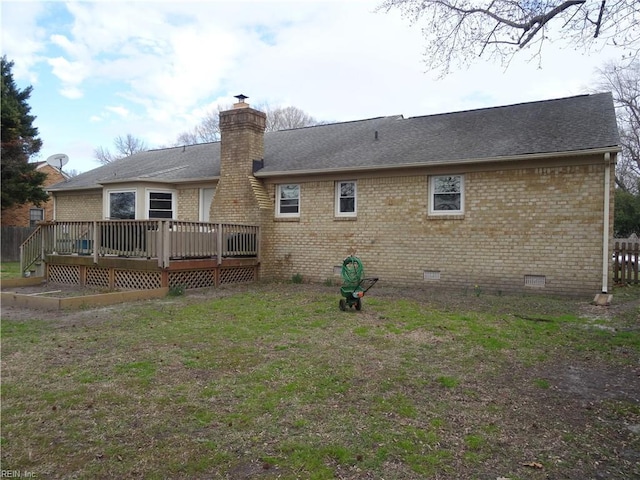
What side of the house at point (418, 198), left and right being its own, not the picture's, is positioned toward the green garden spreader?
back

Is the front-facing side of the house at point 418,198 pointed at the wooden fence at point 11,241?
no

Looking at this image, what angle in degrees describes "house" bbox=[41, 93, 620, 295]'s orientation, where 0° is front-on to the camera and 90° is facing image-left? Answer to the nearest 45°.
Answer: approximately 225°

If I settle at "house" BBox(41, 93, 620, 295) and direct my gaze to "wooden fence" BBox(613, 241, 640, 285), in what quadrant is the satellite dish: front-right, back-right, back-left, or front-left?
back-left

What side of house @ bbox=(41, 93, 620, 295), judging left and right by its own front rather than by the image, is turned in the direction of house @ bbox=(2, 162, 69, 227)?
left
